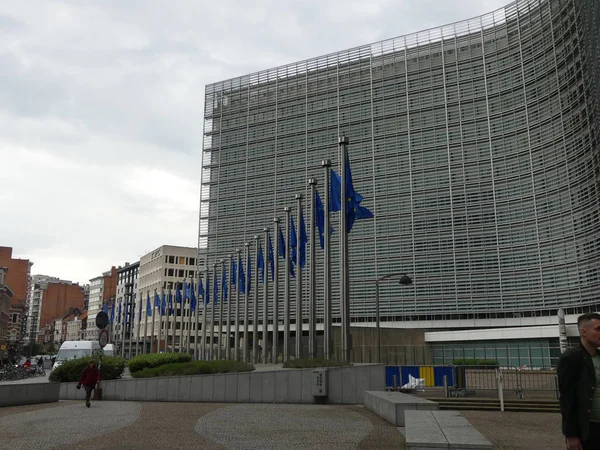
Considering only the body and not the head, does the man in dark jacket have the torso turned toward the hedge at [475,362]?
no

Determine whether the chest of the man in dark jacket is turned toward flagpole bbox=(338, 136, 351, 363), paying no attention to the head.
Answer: no

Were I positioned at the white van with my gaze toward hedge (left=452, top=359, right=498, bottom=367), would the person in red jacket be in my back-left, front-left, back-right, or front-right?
front-right

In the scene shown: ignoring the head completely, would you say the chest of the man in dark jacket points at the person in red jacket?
no

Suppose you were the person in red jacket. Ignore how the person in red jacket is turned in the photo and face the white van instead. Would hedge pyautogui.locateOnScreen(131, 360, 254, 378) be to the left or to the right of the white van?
right
